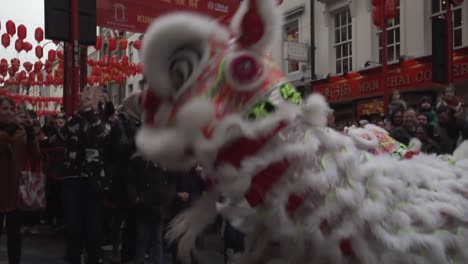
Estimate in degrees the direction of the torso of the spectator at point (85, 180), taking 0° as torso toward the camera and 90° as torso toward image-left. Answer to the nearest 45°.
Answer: approximately 0°

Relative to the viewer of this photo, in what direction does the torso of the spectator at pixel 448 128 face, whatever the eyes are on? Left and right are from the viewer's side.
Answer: facing the viewer and to the left of the viewer

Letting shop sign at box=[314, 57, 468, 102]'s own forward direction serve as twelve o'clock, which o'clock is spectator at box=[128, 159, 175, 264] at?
The spectator is roughly at 11 o'clock from the shop sign.

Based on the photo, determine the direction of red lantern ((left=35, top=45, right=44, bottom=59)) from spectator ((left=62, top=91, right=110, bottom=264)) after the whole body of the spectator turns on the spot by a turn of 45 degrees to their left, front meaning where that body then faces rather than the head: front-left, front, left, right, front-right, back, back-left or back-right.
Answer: back-left

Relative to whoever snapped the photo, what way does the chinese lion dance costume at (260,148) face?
facing to the left of the viewer

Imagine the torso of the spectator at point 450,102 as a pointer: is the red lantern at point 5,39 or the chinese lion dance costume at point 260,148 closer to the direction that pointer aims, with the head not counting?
the chinese lion dance costume
